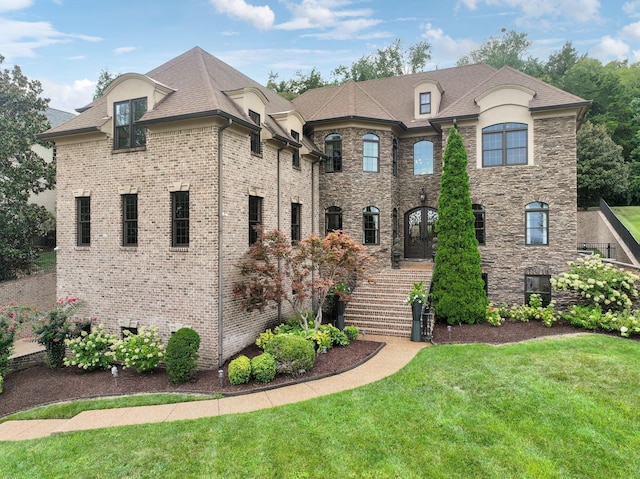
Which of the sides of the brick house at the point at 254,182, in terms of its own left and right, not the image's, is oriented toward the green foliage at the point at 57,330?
right

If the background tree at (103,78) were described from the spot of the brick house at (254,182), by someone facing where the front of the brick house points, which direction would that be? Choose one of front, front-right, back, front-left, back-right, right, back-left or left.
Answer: back-right

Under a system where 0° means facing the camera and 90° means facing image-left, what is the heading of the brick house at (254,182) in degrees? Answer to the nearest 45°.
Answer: approximately 0°

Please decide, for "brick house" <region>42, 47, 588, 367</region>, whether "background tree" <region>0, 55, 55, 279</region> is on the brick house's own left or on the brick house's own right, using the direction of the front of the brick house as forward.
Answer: on the brick house's own right
